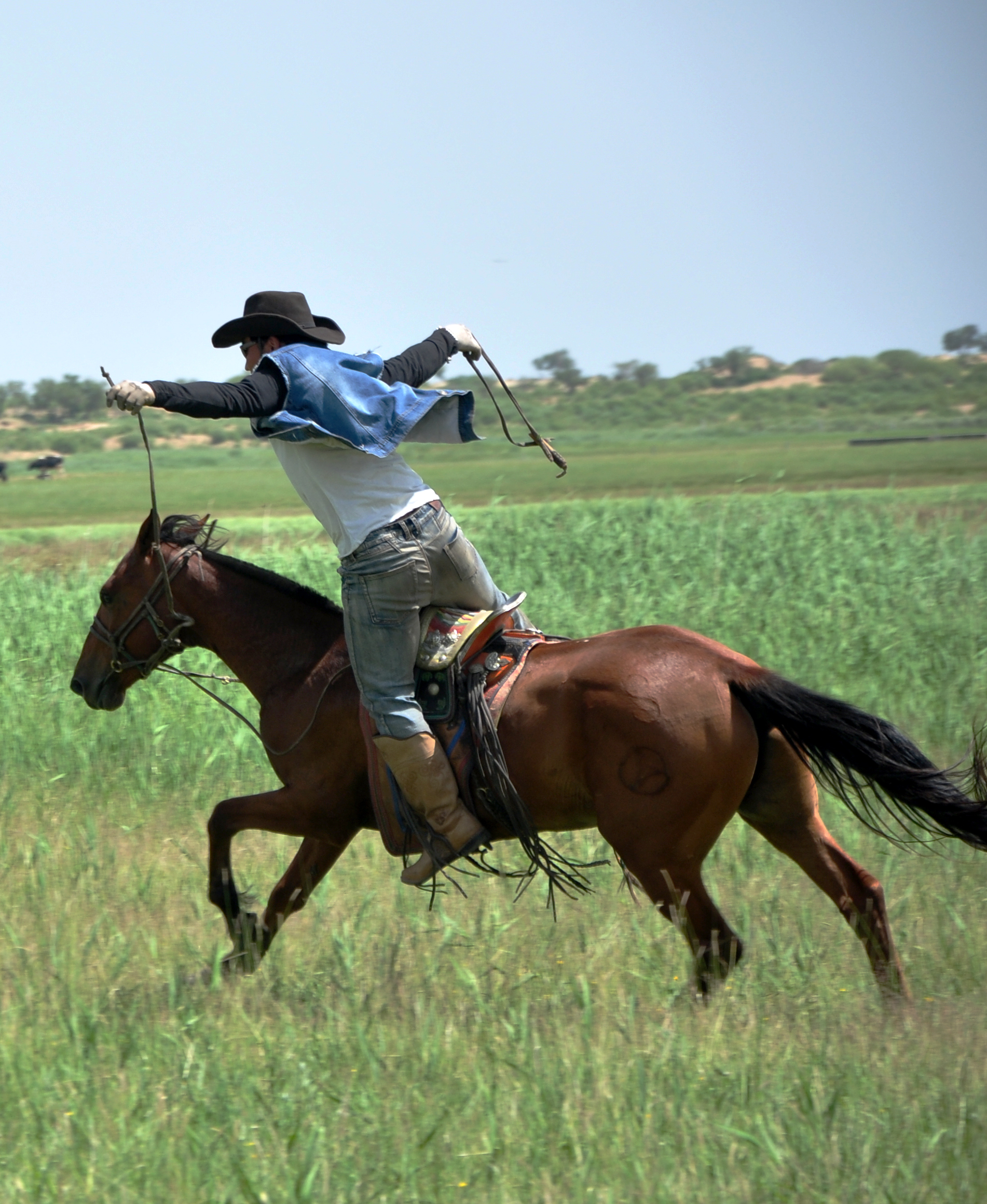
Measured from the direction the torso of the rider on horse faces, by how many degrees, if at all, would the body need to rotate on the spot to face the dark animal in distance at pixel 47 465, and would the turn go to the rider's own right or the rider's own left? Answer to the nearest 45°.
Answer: approximately 45° to the rider's own right

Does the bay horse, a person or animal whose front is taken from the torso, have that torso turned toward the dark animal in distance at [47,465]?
no

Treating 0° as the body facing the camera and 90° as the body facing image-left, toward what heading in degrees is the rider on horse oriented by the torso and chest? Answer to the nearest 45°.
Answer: approximately 135°

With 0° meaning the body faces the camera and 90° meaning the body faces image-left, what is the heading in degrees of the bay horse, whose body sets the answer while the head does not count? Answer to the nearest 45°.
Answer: approximately 90°
